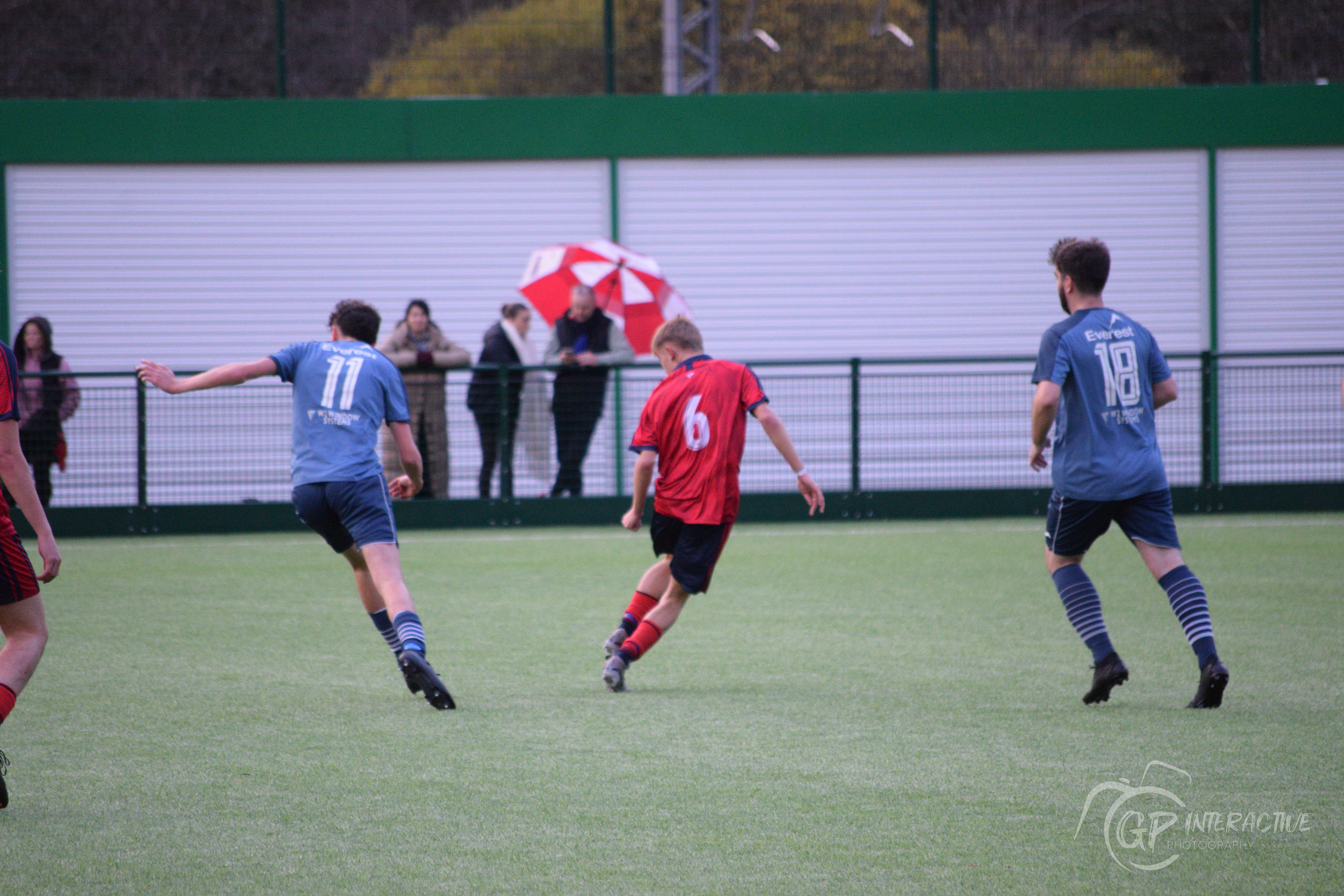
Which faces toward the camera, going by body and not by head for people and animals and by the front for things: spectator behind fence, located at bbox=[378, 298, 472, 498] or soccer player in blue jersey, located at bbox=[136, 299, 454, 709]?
the spectator behind fence

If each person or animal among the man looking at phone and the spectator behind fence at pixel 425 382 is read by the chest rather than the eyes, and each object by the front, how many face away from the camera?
0

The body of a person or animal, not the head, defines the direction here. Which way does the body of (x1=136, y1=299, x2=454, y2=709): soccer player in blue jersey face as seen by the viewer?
away from the camera

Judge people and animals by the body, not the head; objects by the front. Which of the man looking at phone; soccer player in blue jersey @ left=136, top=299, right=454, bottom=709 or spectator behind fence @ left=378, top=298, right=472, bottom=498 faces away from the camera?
the soccer player in blue jersey

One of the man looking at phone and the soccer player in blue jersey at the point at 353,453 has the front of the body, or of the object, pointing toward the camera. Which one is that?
the man looking at phone

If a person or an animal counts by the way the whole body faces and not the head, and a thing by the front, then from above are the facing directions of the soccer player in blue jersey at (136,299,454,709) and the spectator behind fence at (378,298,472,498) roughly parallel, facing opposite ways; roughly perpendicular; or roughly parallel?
roughly parallel, facing opposite ways

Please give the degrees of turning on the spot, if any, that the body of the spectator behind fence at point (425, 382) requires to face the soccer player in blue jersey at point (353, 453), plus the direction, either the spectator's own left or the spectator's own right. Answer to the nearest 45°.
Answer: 0° — they already face them

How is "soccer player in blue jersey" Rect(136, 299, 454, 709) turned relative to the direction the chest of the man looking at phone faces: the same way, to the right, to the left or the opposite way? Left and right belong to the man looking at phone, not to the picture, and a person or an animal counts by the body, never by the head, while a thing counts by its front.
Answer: the opposite way

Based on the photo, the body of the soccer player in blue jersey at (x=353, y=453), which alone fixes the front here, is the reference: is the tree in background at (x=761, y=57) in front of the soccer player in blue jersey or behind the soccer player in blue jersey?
in front

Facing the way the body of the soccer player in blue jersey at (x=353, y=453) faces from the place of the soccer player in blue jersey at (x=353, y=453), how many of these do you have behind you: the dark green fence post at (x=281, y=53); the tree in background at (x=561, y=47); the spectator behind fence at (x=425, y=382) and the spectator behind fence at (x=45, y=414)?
0

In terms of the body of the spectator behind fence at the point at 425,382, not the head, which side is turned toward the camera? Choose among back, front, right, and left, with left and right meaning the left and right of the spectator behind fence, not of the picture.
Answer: front

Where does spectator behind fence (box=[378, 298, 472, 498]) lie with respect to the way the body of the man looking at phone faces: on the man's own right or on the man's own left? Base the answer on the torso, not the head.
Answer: on the man's own right

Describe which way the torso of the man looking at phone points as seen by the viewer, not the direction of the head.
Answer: toward the camera

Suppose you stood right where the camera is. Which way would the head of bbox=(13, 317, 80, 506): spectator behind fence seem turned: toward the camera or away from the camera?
toward the camera

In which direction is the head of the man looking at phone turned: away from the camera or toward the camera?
toward the camera

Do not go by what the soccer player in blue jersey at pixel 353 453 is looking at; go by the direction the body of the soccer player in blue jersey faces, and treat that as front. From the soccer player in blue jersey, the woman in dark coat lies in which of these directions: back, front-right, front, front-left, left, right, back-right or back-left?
front

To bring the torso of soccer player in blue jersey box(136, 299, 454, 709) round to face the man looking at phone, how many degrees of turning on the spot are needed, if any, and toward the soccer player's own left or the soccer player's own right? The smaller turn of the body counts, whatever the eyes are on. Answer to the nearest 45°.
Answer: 0° — they already face them
